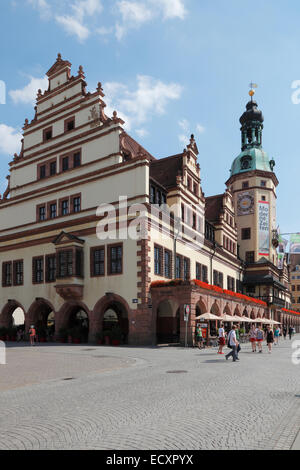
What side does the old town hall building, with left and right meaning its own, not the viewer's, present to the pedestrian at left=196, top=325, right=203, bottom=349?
front
